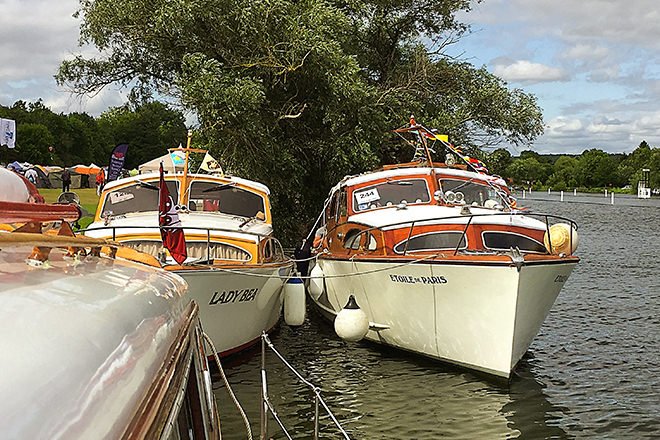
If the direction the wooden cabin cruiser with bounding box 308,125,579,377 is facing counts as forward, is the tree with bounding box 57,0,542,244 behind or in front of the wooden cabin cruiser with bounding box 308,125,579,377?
behind

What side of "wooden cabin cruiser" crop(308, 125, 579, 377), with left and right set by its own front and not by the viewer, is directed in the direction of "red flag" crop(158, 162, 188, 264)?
right

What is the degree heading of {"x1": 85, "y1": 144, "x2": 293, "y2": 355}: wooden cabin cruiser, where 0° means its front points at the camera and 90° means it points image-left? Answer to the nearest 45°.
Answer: approximately 0°

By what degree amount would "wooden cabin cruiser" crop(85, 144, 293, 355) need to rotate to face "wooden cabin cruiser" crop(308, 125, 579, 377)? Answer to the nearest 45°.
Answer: approximately 90° to its left

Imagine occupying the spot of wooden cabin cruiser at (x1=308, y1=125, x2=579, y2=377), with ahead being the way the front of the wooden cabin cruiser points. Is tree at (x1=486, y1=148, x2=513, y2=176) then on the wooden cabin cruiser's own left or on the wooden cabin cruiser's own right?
on the wooden cabin cruiser's own left

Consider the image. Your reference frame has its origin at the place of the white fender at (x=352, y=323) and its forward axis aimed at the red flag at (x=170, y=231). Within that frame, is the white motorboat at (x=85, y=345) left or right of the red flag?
left

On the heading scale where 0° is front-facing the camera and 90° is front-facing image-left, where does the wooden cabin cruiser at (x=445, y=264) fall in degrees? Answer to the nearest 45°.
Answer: approximately 315°

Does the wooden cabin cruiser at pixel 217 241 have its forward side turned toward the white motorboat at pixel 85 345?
yes

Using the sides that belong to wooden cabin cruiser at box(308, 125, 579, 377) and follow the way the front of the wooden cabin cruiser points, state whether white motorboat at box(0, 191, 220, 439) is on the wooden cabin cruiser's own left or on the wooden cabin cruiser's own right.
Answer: on the wooden cabin cruiser's own right

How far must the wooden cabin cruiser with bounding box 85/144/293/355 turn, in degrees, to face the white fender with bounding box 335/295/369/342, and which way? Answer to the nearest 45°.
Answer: approximately 90° to its left

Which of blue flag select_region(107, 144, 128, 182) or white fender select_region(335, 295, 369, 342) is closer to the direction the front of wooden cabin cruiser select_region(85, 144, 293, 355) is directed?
the white fender

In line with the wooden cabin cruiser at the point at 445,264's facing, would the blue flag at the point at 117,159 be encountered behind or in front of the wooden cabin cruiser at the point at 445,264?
behind

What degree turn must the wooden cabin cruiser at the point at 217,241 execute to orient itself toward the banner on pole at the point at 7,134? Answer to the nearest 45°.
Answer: approximately 135° to its right
